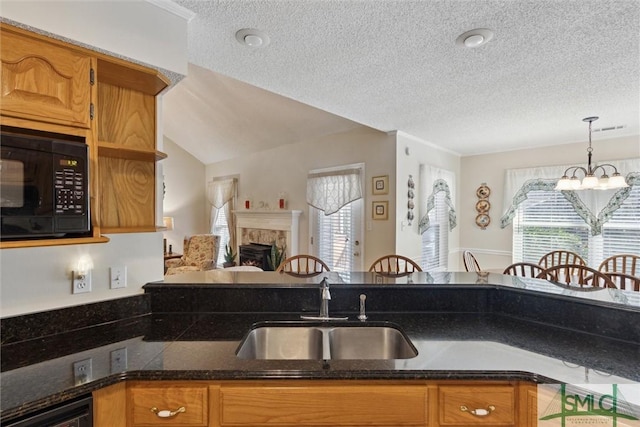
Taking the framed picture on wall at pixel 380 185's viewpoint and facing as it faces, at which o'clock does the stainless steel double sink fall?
The stainless steel double sink is roughly at 12 o'clock from the framed picture on wall.
